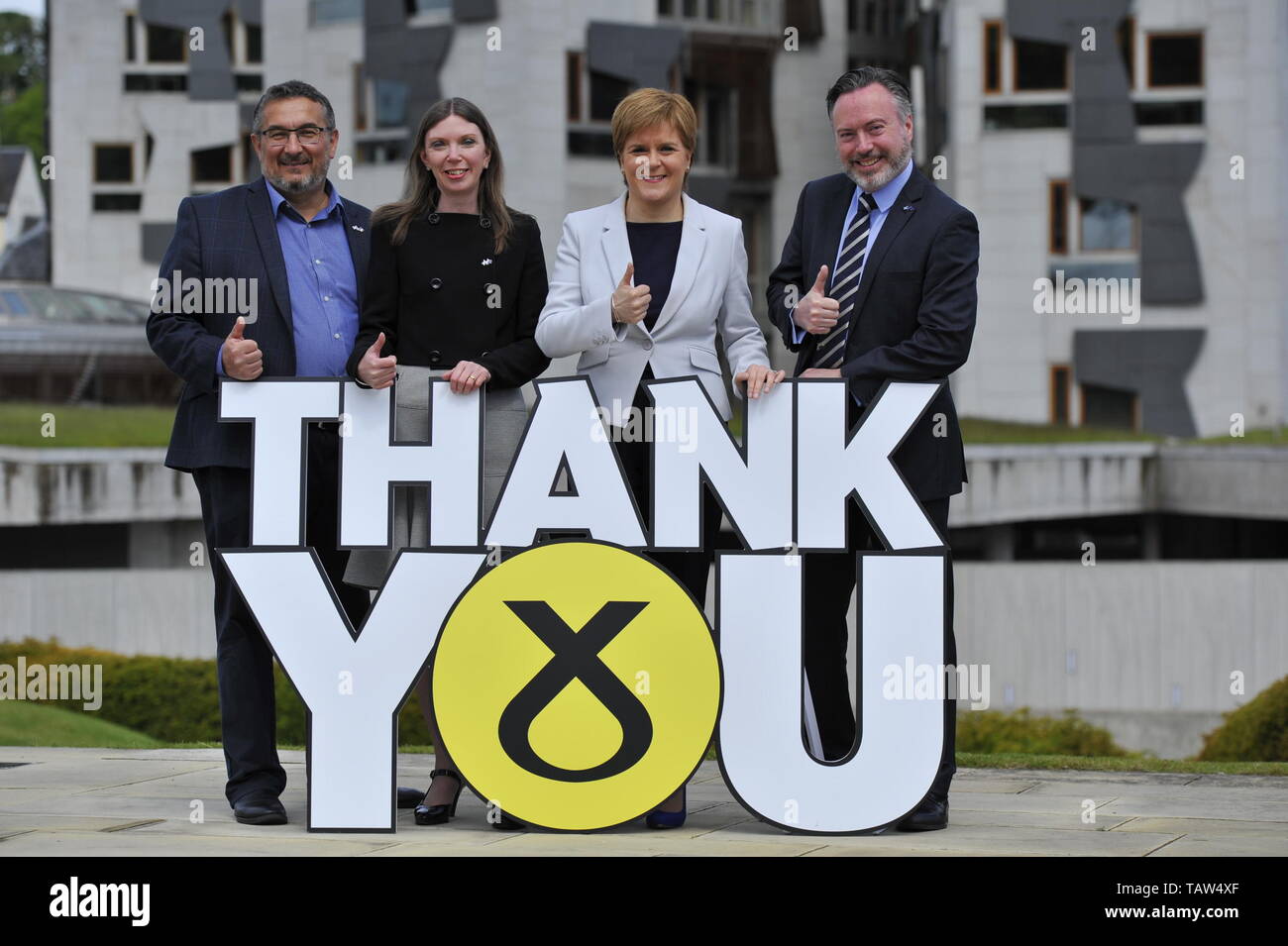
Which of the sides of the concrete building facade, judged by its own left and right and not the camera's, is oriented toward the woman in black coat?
front

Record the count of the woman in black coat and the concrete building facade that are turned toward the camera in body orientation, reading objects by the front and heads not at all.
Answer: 2

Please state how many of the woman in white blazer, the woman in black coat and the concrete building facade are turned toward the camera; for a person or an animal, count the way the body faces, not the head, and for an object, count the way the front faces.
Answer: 3

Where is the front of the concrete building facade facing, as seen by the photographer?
facing the viewer

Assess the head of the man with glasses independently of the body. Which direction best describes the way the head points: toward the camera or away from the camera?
toward the camera

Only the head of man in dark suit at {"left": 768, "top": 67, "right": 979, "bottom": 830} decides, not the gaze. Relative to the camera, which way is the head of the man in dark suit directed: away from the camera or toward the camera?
toward the camera

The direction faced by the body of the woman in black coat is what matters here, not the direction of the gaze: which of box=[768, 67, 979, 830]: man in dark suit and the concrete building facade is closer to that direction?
the man in dark suit

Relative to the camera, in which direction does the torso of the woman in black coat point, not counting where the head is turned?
toward the camera

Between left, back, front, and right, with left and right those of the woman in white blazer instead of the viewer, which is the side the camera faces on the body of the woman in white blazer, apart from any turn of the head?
front

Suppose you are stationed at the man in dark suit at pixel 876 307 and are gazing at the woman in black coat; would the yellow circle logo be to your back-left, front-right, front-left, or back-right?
front-left

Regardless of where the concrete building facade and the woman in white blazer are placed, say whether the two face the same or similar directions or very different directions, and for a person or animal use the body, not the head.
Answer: same or similar directions
